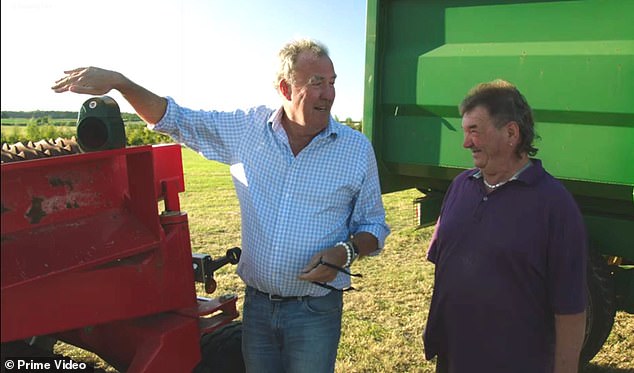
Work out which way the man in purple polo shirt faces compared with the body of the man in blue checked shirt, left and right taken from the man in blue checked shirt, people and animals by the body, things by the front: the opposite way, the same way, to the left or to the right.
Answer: to the right

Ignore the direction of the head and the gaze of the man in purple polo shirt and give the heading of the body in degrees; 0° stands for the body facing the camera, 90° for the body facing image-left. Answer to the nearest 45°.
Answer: approximately 45°

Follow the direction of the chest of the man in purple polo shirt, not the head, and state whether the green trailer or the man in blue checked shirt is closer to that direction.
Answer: the man in blue checked shirt

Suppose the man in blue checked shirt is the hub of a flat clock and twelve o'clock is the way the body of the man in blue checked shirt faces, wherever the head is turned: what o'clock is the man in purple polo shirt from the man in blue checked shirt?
The man in purple polo shirt is roughly at 10 o'clock from the man in blue checked shirt.

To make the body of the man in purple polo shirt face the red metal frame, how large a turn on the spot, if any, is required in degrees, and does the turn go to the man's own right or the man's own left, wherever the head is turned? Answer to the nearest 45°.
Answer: approximately 45° to the man's own right

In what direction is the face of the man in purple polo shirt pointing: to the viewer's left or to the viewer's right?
to the viewer's left

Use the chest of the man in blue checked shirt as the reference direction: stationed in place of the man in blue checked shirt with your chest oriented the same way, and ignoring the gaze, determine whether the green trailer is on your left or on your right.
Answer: on your left
